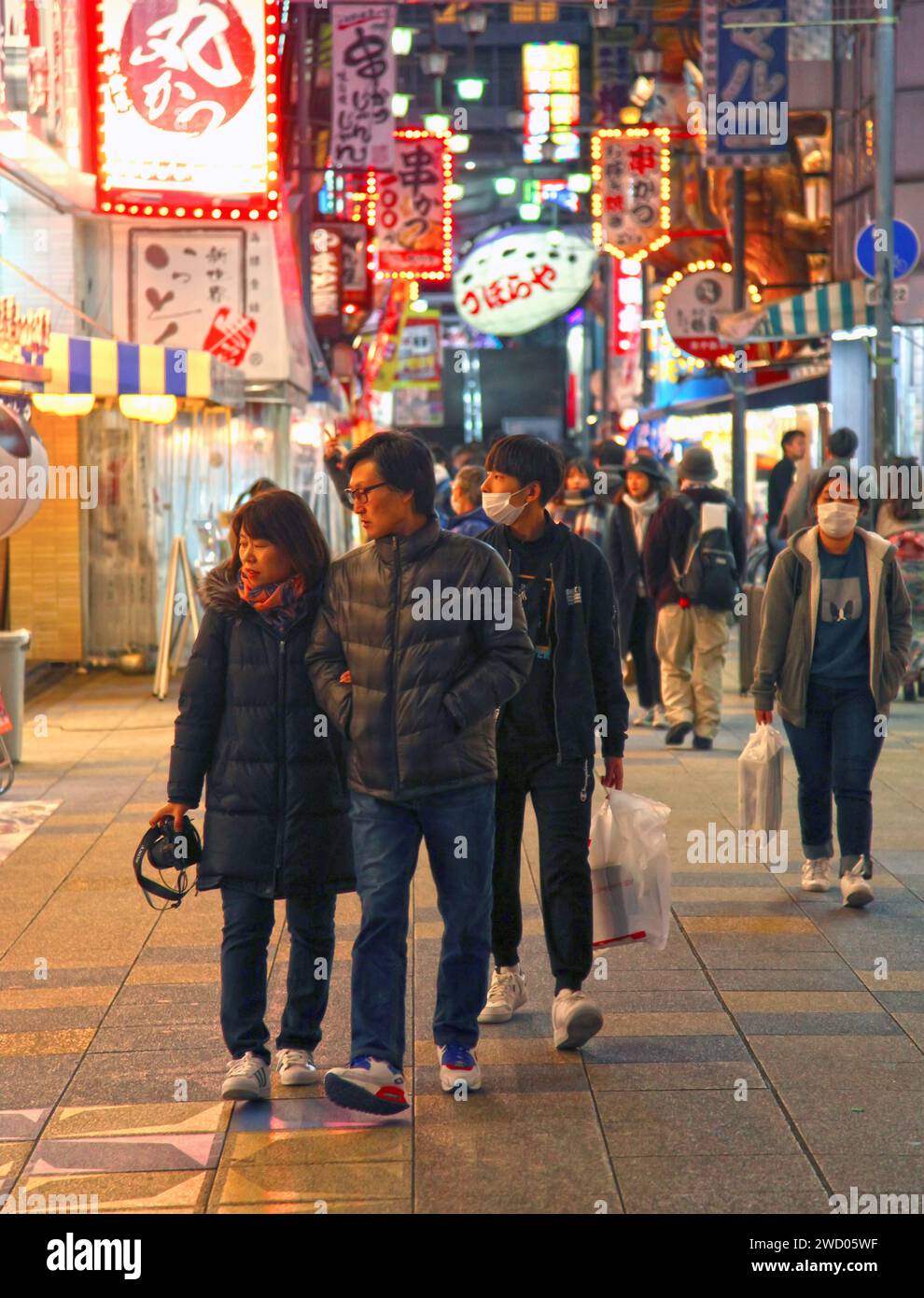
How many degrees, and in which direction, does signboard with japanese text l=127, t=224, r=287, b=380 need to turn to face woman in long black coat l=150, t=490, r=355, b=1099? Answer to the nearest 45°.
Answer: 0° — it already faces them

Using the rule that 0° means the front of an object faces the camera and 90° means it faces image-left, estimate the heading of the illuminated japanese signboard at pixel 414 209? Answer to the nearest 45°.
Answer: approximately 0°

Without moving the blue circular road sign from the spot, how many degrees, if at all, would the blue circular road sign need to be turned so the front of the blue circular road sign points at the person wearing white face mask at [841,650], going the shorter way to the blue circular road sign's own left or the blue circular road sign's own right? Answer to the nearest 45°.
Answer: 0° — it already faces them

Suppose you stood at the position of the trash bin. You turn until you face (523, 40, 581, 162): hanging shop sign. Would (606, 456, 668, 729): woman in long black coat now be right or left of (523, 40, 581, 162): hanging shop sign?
right

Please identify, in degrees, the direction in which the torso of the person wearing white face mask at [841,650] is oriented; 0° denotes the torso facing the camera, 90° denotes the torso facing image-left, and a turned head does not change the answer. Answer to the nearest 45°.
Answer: approximately 0°

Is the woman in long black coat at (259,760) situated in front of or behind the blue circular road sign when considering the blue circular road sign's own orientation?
in front

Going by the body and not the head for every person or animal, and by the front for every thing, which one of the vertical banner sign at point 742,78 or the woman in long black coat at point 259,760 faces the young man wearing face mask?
the vertical banner sign
